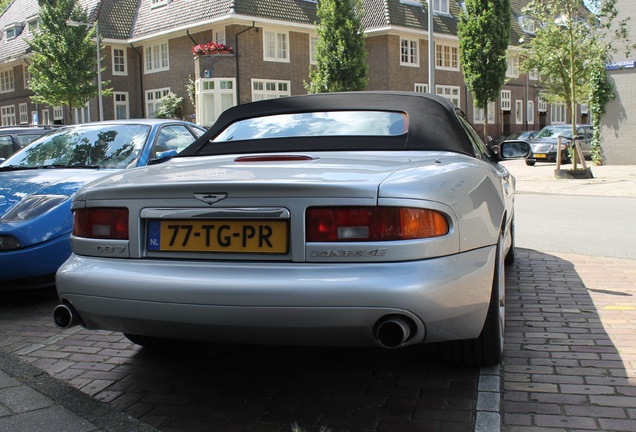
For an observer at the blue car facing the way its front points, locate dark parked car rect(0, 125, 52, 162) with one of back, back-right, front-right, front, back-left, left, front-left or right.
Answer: back-right

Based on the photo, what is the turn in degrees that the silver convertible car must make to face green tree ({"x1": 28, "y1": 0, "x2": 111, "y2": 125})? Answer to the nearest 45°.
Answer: approximately 45° to its left

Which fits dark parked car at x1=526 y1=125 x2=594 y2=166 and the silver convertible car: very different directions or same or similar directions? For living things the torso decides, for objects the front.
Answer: very different directions

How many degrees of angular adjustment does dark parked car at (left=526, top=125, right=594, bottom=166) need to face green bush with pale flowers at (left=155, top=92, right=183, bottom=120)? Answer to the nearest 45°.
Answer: approximately 45° to its right

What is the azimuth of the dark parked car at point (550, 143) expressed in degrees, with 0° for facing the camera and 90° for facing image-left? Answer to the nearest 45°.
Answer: approximately 45°

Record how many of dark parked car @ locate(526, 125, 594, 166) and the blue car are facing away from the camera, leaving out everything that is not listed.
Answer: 0

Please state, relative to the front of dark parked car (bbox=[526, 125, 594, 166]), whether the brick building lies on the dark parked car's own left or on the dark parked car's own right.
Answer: on the dark parked car's own right

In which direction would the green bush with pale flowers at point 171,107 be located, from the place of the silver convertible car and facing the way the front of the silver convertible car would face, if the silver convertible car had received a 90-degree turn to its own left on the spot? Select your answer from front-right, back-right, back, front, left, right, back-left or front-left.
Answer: front-right

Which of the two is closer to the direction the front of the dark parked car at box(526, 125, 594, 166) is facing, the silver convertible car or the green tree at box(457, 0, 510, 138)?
the silver convertible car
